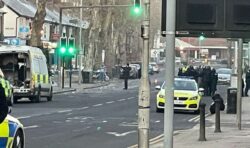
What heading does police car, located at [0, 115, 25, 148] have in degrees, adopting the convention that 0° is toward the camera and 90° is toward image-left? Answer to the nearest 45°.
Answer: approximately 225°

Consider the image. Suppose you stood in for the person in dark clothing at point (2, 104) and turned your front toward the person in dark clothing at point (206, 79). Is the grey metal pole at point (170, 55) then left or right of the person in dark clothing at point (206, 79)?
right

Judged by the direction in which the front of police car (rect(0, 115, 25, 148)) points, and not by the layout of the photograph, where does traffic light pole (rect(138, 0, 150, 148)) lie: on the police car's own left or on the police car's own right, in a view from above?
on the police car's own right

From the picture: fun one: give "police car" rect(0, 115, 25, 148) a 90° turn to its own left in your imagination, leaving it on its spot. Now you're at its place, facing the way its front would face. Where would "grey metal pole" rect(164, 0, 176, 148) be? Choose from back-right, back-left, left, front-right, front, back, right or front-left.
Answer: back

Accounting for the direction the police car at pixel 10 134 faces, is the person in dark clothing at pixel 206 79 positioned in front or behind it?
in front
